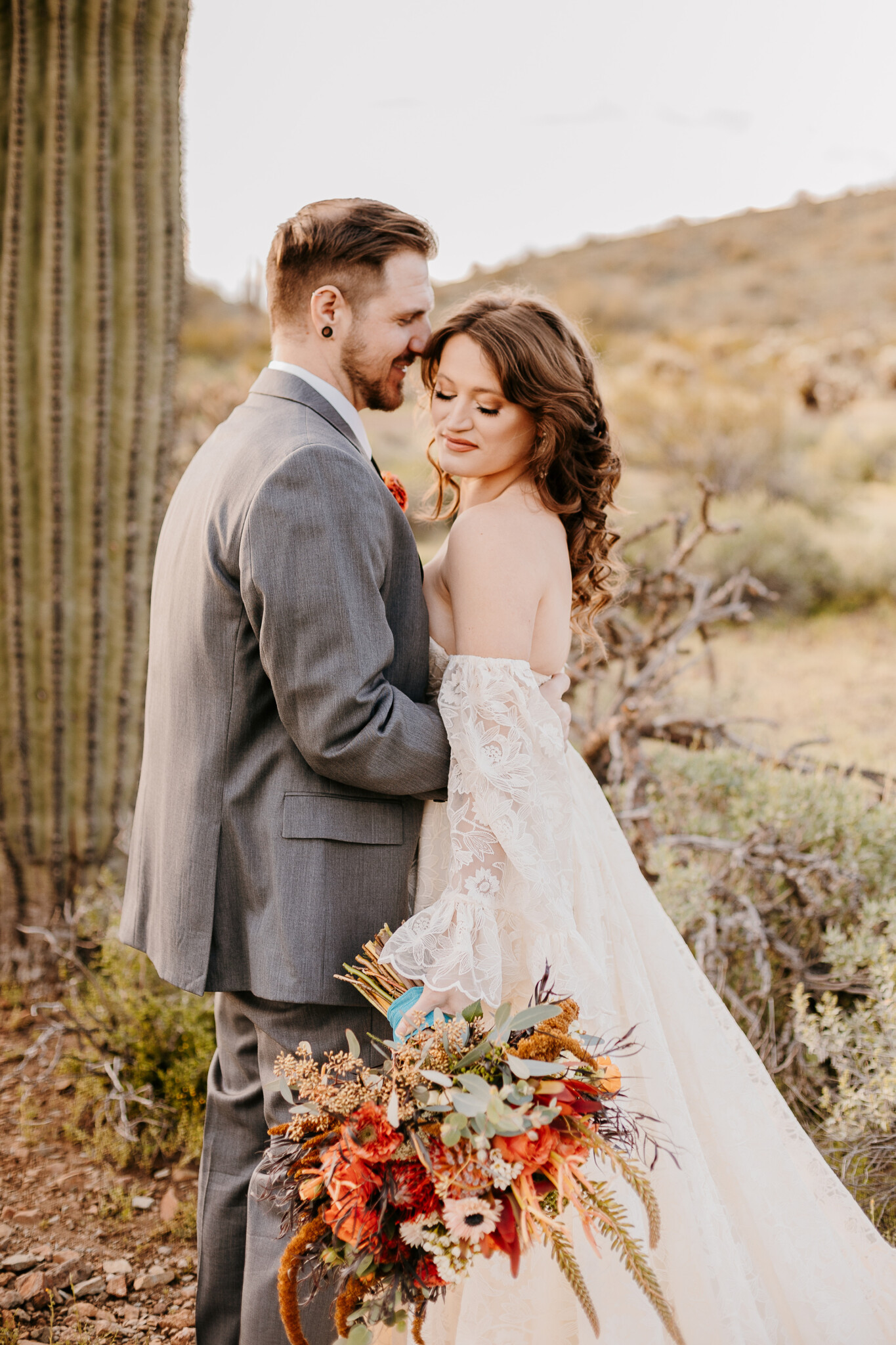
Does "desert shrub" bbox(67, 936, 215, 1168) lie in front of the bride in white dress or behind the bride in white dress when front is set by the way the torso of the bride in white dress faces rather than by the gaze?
in front

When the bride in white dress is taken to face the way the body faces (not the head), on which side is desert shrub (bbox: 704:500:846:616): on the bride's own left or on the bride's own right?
on the bride's own right

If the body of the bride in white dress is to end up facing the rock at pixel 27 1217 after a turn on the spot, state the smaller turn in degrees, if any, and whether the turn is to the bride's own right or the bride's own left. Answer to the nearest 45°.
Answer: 0° — they already face it

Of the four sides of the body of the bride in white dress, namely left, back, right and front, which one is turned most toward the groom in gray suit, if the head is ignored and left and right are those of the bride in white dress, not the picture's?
front

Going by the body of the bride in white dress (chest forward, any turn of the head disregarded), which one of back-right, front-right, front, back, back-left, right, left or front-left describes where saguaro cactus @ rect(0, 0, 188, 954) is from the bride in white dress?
front-right

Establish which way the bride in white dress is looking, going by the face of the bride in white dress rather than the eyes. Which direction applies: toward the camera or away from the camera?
toward the camera

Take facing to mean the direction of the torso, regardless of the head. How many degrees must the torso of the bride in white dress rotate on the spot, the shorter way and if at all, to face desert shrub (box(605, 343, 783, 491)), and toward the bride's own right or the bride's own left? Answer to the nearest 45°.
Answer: approximately 90° to the bride's own right

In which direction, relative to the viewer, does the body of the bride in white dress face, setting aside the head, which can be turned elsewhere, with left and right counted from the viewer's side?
facing to the left of the viewer
